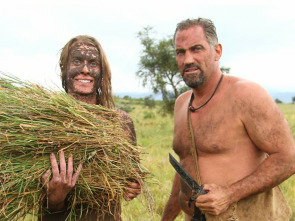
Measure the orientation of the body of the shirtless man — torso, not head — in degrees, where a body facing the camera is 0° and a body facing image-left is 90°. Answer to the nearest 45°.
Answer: approximately 45°

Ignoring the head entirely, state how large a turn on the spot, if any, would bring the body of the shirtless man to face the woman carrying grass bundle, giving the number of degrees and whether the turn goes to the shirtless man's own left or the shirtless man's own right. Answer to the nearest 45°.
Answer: approximately 45° to the shirtless man's own right

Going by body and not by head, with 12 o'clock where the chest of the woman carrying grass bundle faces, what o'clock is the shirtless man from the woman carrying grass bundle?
The shirtless man is roughly at 10 o'clock from the woman carrying grass bundle.

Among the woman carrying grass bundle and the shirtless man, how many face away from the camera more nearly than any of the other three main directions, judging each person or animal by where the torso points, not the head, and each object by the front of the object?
0

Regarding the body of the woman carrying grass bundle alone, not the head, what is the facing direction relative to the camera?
toward the camera
